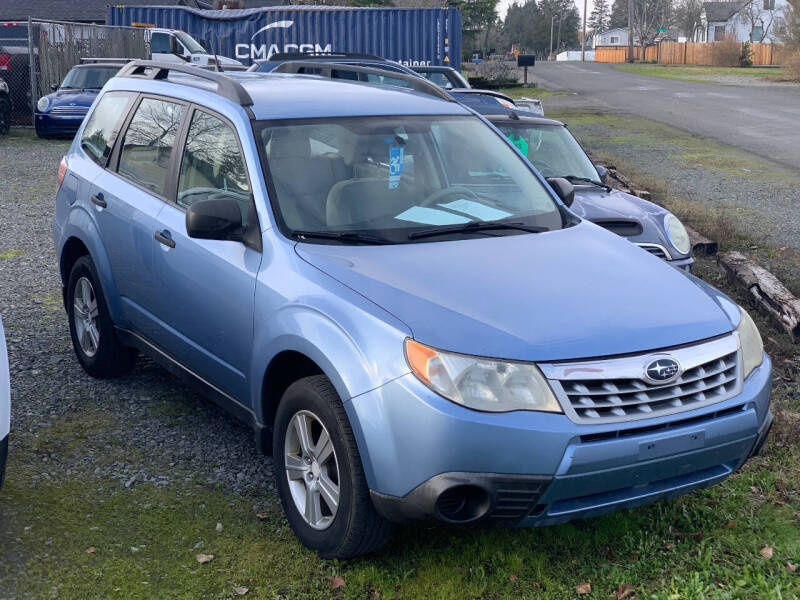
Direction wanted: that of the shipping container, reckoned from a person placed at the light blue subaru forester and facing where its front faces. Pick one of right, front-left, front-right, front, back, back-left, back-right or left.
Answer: back-left

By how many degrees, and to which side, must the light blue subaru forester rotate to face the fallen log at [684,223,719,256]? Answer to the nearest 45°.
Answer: approximately 90° to its left

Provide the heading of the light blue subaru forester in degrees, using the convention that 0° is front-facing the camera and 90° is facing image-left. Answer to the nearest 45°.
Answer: approximately 315°

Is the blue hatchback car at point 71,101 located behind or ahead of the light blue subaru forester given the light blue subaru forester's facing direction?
behind

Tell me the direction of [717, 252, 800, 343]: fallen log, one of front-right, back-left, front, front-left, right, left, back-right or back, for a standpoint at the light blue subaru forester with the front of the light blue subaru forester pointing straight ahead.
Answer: left
